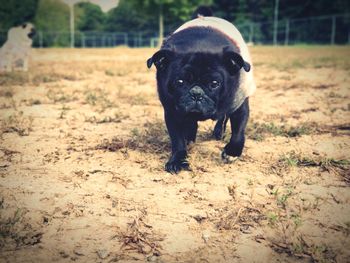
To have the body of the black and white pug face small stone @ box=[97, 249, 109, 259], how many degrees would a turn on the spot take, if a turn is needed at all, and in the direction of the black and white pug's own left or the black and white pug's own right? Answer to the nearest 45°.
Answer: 0° — it already faces it

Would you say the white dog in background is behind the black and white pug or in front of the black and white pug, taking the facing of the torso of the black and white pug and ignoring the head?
behind

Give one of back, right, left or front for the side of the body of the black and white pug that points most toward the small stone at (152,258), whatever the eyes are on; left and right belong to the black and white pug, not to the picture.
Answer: front

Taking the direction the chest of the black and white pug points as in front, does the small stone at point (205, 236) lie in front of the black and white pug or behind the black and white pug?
in front

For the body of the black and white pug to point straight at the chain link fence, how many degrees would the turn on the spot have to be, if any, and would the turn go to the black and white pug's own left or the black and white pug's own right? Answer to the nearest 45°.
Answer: approximately 180°

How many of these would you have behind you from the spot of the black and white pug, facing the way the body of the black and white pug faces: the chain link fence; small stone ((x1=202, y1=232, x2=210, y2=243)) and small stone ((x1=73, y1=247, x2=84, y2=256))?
1

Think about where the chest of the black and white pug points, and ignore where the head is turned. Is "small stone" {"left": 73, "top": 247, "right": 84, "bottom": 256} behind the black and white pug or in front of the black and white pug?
in front

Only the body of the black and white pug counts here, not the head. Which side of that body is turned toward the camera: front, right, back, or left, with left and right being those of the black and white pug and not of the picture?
front

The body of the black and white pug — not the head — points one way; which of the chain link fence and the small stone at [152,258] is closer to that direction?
the small stone

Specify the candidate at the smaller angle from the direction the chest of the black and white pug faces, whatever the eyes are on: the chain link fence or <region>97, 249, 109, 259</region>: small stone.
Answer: the small stone

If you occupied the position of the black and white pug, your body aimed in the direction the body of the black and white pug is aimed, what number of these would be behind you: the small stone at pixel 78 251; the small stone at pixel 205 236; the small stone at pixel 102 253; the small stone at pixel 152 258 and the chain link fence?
1

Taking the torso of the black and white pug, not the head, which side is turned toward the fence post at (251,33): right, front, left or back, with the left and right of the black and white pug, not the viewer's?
back

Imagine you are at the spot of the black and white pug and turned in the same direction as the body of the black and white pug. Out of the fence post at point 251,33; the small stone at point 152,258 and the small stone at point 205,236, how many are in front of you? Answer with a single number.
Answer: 2

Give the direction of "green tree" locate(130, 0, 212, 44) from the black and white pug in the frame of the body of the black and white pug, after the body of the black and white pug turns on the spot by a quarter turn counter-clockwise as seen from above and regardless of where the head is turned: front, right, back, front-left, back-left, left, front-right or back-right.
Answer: left
